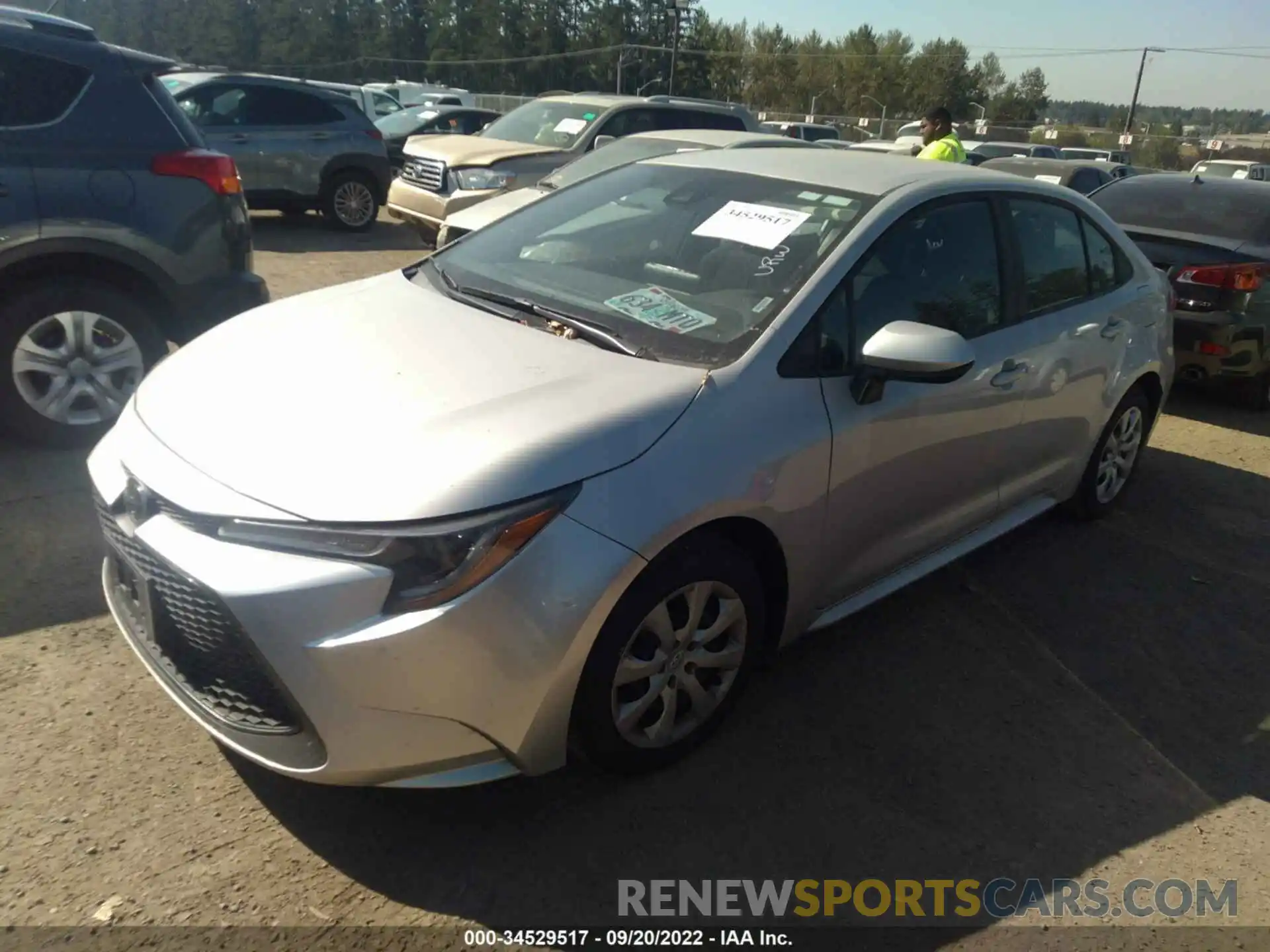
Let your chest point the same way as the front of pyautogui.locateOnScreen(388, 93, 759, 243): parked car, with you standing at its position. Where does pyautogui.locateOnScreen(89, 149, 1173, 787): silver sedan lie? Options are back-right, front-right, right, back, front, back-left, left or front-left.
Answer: front-left

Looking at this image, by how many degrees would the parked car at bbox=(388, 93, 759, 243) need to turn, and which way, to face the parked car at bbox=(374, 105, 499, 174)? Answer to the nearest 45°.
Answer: approximately 135° to its right

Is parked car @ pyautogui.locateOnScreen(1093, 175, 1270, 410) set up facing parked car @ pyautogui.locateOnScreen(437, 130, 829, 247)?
no

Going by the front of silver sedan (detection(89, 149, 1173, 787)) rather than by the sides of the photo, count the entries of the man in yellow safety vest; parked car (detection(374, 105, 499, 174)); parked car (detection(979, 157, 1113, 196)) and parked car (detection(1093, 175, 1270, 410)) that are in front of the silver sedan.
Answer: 0

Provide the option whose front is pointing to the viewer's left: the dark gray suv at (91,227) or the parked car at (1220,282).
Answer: the dark gray suv

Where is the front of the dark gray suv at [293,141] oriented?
to the viewer's left

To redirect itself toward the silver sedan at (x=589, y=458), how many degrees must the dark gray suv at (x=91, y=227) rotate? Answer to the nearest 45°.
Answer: approximately 135° to its left

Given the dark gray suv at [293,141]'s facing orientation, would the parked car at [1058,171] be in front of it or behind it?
behind

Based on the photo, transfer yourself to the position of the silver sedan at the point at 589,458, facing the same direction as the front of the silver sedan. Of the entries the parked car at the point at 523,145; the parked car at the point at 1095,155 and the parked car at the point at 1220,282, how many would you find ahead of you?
0

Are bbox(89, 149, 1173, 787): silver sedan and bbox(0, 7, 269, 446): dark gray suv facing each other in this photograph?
no

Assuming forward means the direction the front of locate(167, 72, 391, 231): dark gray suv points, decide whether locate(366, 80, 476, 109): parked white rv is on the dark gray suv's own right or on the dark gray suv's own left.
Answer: on the dark gray suv's own right

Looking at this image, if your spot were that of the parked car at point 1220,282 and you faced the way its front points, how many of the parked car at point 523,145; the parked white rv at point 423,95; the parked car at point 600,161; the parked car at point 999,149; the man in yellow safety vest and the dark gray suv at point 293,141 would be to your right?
0

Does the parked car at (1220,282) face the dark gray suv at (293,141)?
no

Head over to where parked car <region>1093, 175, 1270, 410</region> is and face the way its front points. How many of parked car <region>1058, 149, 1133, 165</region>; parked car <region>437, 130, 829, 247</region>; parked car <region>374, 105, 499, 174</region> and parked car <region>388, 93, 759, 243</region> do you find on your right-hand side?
0

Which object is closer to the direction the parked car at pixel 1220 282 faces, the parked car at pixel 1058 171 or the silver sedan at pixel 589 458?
the parked car

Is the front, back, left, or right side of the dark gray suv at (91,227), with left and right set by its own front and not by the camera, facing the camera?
left

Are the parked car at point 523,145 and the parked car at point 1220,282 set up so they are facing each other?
no

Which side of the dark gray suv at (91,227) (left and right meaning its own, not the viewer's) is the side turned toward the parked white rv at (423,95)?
right

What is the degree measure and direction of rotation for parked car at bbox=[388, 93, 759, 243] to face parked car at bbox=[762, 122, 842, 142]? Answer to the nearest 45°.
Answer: approximately 135° to its right

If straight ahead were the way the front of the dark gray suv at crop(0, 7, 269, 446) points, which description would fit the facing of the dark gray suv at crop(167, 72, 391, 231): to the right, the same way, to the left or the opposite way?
the same way

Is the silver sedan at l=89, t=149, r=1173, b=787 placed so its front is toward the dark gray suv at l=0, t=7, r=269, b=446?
no

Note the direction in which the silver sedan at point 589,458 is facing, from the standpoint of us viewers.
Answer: facing the viewer and to the left of the viewer
